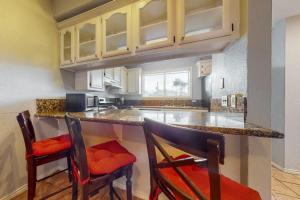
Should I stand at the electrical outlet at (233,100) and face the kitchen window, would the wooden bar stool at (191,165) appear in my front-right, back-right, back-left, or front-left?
back-left

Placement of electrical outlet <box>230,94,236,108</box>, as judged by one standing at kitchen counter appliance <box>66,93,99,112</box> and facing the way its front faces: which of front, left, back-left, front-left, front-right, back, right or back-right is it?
front

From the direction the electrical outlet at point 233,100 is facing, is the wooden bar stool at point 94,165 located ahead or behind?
ahead

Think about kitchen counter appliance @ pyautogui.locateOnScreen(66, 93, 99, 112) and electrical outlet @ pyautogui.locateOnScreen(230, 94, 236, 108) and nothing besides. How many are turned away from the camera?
0

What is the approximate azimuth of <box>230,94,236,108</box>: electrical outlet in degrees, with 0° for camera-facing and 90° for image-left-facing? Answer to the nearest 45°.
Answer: approximately 45°

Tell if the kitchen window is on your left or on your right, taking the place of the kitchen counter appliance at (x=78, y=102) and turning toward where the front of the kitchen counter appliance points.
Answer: on your left

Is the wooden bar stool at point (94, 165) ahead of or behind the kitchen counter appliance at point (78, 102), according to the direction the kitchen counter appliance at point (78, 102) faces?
ahead

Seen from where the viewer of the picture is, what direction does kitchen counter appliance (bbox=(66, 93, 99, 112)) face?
facing the viewer and to the right of the viewer

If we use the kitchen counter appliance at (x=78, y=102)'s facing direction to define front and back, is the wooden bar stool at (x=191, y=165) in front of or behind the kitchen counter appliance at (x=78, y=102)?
in front

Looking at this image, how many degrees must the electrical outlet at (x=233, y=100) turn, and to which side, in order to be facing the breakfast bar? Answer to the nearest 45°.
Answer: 0° — it already faces it

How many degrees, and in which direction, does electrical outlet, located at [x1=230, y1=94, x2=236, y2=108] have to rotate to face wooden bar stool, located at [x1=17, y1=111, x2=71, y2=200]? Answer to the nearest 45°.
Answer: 0° — it already faces it

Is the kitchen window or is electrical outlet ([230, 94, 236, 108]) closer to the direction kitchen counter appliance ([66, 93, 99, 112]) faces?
the electrical outlet
